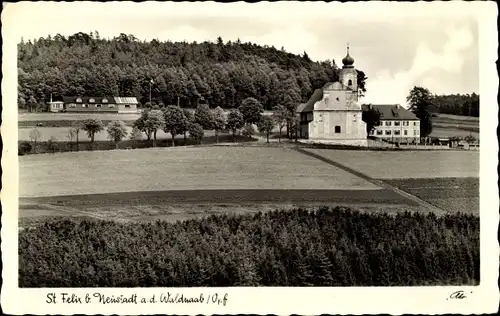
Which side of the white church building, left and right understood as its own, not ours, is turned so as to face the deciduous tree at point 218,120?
right

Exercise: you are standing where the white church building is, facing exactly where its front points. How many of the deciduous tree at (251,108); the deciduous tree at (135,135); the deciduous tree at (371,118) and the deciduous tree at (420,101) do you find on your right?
2

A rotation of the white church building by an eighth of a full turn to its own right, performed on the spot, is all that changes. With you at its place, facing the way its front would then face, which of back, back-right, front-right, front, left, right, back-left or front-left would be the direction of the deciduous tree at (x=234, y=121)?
front-right

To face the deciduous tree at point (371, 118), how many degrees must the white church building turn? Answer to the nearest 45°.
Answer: approximately 90° to its left

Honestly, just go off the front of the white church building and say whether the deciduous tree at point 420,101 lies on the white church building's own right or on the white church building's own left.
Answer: on the white church building's own left

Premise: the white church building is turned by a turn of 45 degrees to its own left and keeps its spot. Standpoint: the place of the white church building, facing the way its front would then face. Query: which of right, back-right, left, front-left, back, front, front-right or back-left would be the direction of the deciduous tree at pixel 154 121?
back-right

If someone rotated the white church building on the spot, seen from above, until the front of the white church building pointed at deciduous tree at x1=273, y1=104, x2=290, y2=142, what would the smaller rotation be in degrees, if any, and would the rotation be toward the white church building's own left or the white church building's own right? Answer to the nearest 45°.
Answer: approximately 90° to the white church building's own right

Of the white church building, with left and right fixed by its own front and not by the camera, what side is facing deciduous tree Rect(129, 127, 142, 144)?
right

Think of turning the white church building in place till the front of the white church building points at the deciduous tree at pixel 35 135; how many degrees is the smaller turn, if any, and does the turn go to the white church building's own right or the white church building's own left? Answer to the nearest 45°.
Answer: approximately 90° to the white church building's own right

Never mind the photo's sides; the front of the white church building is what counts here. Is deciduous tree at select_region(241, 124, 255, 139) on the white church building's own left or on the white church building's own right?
on the white church building's own right

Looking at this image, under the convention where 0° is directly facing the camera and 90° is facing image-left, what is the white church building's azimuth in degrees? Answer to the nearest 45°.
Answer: approximately 0°

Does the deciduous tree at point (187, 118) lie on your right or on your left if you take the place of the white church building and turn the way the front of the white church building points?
on your right

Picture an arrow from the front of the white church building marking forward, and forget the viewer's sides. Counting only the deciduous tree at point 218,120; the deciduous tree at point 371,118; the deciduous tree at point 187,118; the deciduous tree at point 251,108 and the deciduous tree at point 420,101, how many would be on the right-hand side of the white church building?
3

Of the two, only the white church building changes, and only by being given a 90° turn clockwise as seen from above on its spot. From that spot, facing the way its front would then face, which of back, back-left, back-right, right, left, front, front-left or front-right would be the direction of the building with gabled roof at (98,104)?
front
